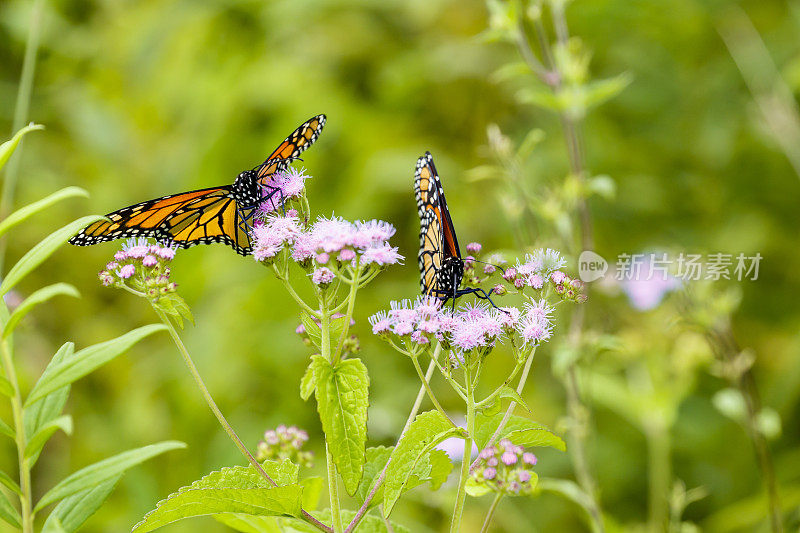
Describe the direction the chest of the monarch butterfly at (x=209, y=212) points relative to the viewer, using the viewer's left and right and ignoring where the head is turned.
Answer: facing the viewer and to the right of the viewer

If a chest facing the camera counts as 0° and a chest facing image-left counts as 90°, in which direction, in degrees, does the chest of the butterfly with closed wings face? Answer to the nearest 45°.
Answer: approximately 315°

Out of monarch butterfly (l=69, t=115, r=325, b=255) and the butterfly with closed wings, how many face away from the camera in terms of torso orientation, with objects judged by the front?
0

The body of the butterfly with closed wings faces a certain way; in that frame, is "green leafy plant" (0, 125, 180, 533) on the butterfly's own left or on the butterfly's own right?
on the butterfly's own right

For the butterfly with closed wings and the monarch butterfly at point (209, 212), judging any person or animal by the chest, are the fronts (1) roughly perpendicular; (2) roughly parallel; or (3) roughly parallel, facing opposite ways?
roughly parallel
